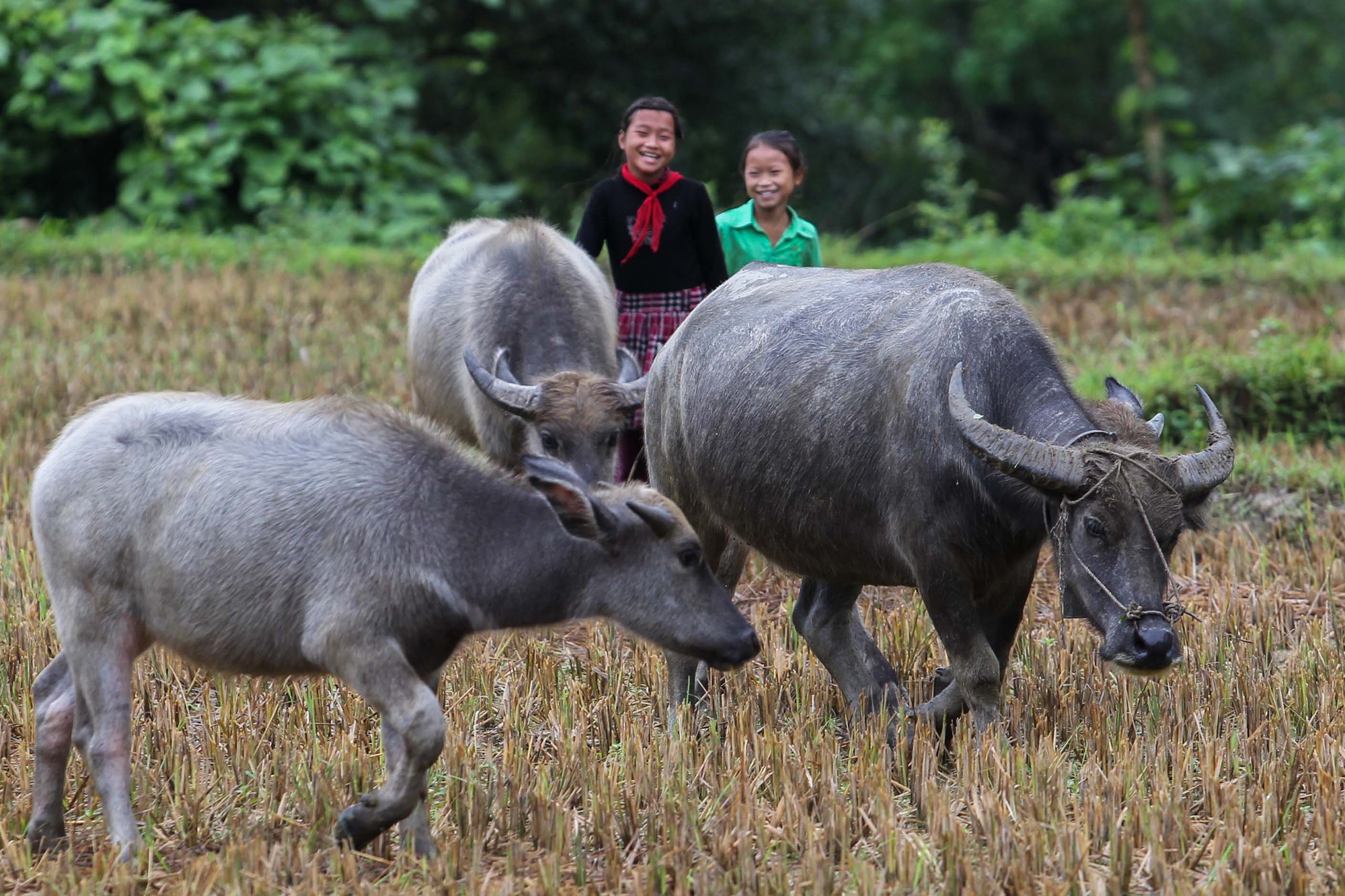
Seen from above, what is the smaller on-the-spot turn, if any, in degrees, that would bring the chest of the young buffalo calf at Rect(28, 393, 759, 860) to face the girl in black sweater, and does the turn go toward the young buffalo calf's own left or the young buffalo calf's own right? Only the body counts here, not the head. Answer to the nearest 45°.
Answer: approximately 45° to the young buffalo calf's own left

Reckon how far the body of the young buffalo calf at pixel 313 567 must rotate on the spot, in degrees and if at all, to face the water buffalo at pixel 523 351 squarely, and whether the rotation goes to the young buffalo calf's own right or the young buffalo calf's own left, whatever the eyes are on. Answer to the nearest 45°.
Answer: approximately 90° to the young buffalo calf's own left

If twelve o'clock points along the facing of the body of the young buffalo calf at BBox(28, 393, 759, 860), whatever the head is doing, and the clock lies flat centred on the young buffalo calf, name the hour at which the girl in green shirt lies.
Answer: The girl in green shirt is roughly at 10 o'clock from the young buffalo calf.

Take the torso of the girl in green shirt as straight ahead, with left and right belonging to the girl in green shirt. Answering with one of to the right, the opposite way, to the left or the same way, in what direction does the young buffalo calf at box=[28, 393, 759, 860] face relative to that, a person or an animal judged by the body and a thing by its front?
to the left

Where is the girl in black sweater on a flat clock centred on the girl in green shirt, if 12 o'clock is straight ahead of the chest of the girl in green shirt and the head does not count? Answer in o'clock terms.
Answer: The girl in black sweater is roughly at 3 o'clock from the girl in green shirt.

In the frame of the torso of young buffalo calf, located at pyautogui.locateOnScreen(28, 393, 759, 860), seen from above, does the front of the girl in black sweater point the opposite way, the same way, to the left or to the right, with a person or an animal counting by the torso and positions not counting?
to the right

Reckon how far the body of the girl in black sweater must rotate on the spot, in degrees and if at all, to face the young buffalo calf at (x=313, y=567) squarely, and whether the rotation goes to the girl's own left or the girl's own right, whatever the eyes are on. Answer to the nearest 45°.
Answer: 0° — they already face it

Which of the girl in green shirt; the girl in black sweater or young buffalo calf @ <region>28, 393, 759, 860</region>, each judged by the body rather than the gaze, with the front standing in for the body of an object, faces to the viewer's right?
the young buffalo calf

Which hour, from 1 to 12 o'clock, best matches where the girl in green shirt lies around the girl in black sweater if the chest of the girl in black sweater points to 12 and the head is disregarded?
The girl in green shirt is roughly at 9 o'clock from the girl in black sweater.

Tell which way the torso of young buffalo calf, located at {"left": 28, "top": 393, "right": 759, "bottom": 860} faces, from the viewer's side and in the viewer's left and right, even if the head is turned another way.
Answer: facing to the right of the viewer
